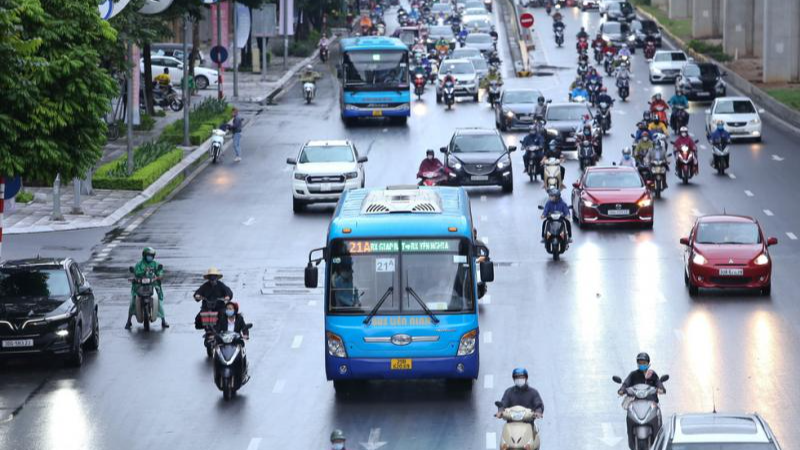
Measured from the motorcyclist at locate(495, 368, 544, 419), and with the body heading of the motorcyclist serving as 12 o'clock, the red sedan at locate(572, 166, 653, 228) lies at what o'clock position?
The red sedan is roughly at 6 o'clock from the motorcyclist.

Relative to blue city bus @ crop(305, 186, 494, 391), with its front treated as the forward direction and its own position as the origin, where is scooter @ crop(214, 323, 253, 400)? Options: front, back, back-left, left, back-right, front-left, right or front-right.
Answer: right

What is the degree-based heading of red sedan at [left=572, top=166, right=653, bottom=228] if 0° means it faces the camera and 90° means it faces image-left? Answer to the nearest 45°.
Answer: approximately 0°

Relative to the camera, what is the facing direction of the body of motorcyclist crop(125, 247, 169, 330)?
toward the camera

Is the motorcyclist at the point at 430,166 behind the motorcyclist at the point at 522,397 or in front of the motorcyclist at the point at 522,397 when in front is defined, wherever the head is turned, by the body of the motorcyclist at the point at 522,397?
behind

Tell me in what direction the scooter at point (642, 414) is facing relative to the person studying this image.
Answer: facing the viewer

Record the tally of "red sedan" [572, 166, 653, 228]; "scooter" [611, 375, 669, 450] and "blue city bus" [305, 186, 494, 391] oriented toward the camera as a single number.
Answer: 3

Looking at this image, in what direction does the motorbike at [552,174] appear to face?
toward the camera

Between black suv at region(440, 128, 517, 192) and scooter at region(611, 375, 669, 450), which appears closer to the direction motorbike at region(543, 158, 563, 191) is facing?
the scooter

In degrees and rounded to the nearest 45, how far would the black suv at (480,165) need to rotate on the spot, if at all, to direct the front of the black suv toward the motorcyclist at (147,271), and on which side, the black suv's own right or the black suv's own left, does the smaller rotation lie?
0° — it already faces them

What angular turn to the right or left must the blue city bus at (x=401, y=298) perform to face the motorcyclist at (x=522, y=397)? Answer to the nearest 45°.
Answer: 0° — it already faces them

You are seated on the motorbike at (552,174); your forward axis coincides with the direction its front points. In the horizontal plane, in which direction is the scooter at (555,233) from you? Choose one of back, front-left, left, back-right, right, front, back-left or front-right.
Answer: front
